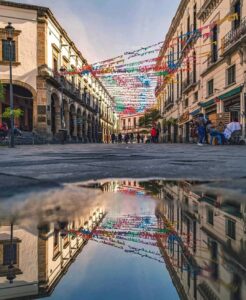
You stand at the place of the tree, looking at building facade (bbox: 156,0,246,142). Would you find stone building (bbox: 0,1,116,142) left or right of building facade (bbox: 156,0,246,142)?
right

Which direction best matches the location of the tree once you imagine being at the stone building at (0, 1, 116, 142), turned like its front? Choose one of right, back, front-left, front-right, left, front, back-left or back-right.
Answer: front-left

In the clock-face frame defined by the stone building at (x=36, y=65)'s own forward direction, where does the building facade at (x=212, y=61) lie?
The building facade is roughly at 1 o'clock from the stone building.

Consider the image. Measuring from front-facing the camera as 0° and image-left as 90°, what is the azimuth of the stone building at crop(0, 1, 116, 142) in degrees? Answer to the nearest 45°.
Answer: approximately 270°
